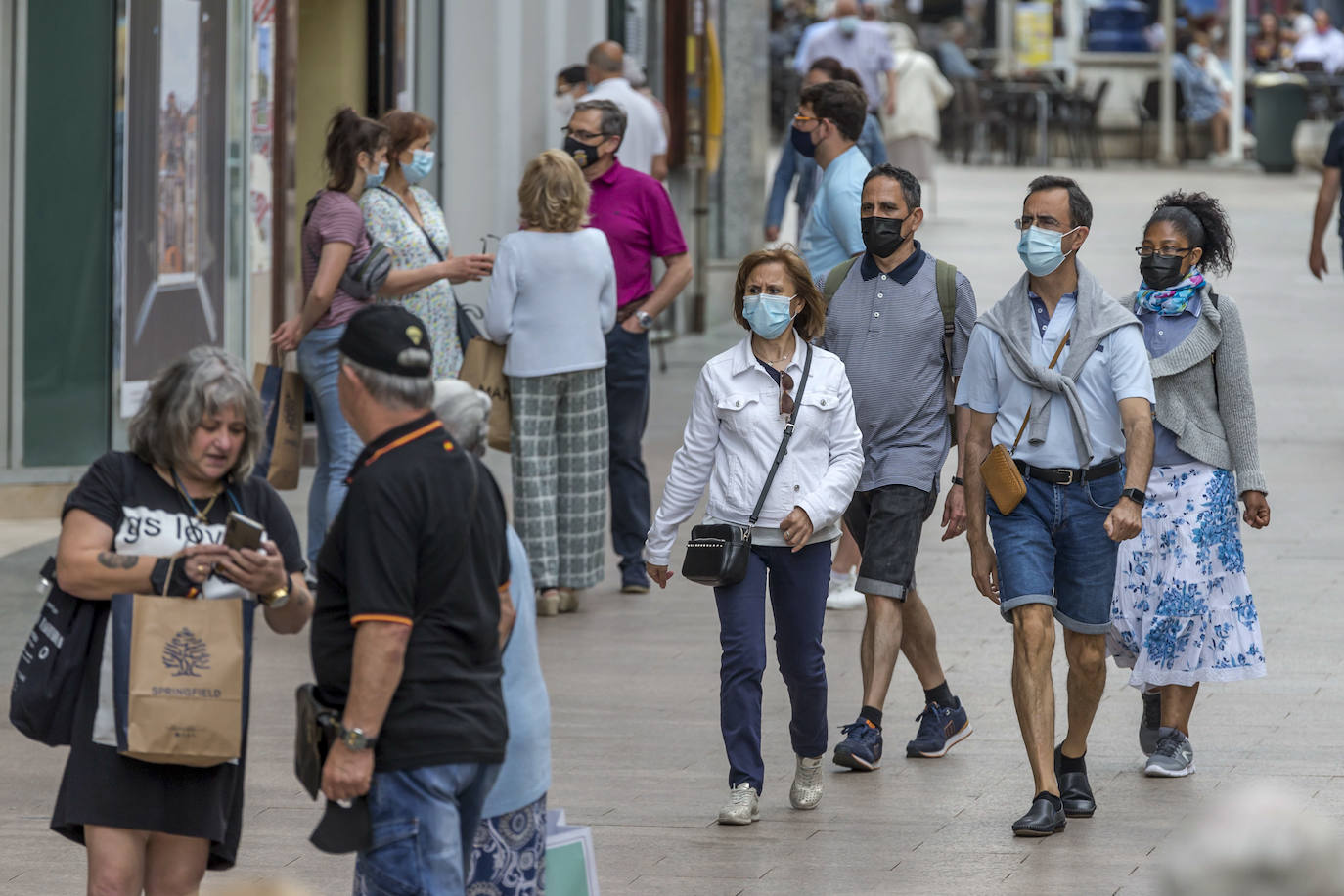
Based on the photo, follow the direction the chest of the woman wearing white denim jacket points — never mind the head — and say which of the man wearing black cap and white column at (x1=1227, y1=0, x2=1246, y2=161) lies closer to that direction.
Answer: the man wearing black cap

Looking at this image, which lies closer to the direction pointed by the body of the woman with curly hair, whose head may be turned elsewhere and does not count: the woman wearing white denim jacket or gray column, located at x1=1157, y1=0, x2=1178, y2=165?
the woman wearing white denim jacket

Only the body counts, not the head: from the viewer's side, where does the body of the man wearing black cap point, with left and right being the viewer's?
facing away from the viewer and to the left of the viewer

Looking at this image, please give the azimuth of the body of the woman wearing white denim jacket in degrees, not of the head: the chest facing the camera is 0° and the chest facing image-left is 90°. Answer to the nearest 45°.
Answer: approximately 0°

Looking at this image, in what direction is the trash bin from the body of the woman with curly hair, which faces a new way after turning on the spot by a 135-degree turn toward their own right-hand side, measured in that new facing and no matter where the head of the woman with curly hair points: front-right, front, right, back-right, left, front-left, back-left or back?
front

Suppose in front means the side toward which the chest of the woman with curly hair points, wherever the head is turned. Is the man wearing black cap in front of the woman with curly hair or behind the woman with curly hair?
in front

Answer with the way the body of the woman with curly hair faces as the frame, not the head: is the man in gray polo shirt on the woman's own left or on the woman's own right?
on the woman's own right

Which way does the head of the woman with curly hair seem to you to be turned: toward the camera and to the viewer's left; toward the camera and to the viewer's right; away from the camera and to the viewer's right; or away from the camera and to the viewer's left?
toward the camera and to the viewer's left

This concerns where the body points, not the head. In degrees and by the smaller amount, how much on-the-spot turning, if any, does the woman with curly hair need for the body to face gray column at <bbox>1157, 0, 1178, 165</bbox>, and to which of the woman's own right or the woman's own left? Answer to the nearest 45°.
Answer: approximately 135° to the woman's own right

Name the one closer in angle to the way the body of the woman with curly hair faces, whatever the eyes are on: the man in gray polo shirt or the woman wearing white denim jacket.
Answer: the woman wearing white denim jacket

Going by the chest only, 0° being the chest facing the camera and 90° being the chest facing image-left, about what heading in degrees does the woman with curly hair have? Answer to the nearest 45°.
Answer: approximately 45°

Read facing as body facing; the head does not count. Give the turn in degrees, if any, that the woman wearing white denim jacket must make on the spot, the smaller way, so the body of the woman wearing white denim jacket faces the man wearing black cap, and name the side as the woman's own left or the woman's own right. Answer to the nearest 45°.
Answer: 0° — they already face them
